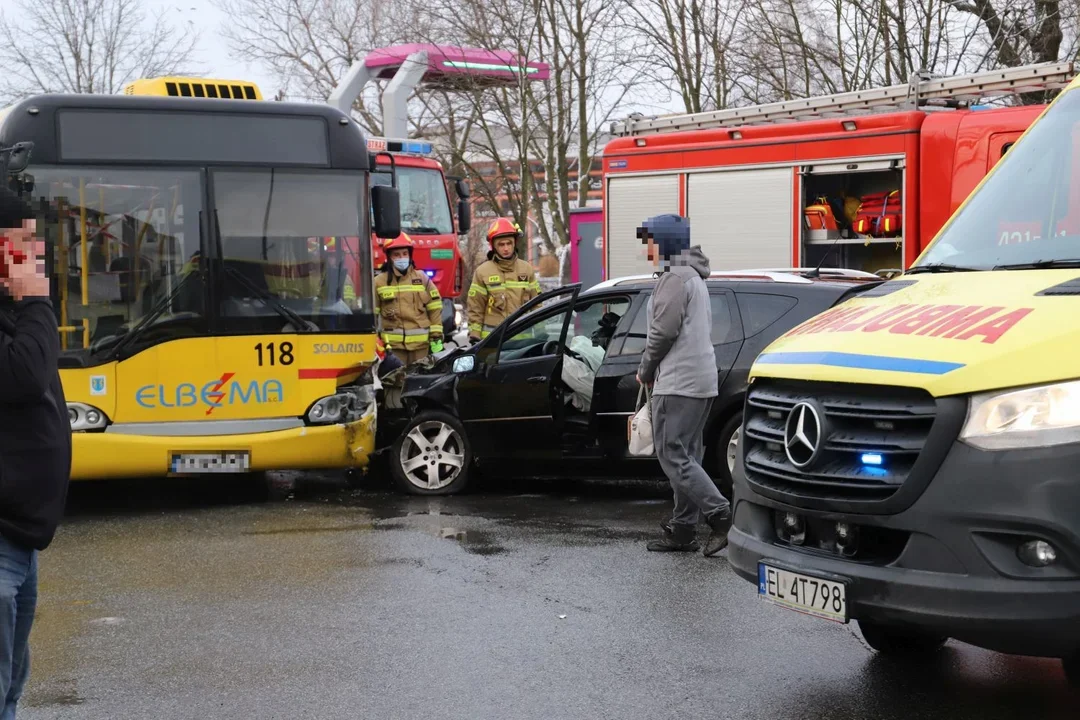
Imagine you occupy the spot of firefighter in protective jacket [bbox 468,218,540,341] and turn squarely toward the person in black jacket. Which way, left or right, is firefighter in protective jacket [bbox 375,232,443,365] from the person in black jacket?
right

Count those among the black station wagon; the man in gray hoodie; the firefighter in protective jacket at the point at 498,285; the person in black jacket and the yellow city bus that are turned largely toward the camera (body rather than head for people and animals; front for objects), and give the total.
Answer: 2

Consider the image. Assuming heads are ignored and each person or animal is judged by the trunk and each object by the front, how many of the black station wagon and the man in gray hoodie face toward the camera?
0

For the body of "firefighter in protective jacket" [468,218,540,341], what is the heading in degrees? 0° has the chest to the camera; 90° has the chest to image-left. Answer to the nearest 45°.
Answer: approximately 0°

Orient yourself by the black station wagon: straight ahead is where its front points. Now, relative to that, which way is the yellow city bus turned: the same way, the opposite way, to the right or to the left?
to the left

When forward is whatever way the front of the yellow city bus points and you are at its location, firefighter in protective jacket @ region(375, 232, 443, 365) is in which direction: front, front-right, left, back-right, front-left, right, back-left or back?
front-left

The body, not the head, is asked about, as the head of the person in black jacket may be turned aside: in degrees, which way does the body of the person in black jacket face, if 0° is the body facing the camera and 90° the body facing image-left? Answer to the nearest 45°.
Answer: approximately 270°

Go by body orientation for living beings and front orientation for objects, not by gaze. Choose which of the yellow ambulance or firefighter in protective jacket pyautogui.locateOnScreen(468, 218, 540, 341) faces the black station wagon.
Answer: the firefighter in protective jacket

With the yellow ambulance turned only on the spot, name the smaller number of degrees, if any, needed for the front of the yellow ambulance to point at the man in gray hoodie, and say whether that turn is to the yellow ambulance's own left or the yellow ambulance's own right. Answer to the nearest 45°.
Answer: approximately 90° to the yellow ambulance's own right

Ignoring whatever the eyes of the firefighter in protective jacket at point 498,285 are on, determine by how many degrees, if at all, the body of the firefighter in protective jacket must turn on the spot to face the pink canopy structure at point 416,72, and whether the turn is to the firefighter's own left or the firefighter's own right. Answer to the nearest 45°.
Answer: approximately 180°

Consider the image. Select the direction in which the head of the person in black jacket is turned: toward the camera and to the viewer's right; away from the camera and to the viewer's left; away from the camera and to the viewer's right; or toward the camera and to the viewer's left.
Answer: toward the camera and to the viewer's right

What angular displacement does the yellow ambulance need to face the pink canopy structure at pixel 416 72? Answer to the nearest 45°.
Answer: approximately 90° to its right

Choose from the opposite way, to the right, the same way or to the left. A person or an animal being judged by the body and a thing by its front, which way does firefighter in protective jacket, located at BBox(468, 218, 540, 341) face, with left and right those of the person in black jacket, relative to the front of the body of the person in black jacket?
to the right

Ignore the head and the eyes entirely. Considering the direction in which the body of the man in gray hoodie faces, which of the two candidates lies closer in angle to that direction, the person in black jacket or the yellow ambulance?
the person in black jacket
